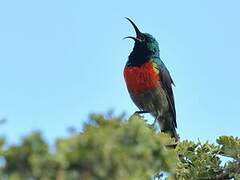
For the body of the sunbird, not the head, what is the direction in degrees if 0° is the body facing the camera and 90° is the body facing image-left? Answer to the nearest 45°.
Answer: approximately 45°
